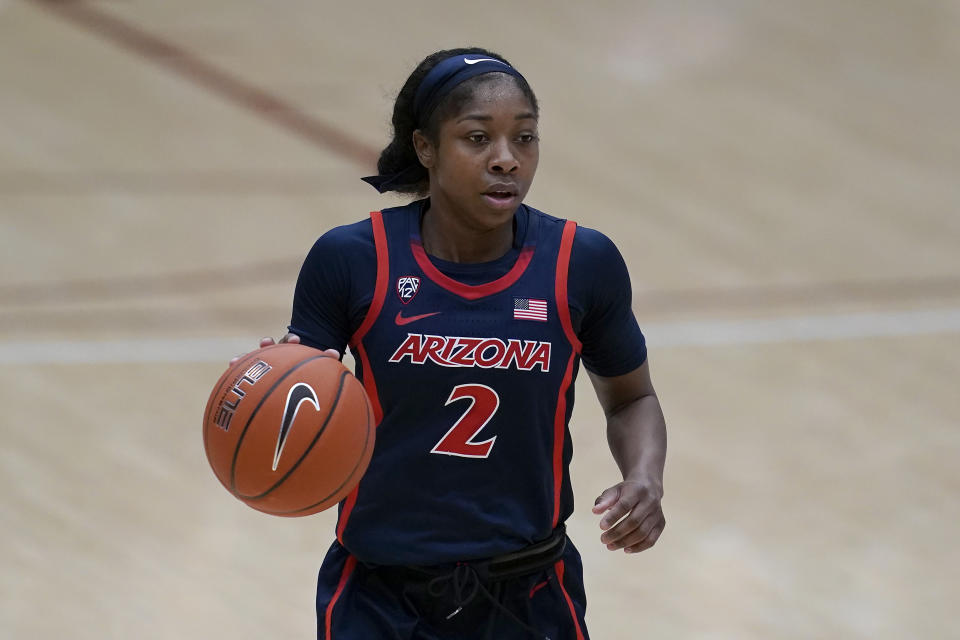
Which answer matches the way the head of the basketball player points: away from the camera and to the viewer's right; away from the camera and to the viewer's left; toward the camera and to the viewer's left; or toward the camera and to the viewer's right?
toward the camera and to the viewer's right

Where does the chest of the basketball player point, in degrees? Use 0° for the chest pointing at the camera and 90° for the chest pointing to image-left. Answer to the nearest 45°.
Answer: approximately 0°
